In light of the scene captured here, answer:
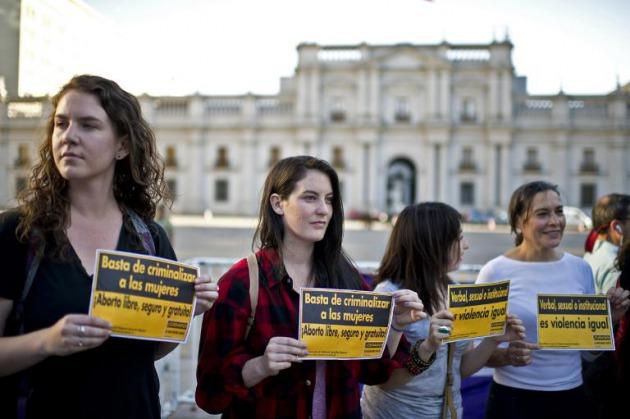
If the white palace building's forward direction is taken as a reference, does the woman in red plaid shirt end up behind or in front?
in front

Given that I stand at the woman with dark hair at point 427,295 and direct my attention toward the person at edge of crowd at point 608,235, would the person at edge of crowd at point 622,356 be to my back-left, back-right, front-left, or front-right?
front-right

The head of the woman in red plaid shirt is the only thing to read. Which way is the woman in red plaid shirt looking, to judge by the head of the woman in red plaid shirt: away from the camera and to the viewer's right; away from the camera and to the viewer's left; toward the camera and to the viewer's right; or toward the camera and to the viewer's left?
toward the camera and to the viewer's right

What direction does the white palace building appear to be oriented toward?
toward the camera

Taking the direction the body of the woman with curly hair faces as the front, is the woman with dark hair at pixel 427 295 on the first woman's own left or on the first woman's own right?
on the first woman's own left

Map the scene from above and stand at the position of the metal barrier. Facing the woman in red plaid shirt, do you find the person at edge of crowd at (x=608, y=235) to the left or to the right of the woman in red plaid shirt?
left

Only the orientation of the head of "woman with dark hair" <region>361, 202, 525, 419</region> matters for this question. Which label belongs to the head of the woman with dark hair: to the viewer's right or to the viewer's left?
to the viewer's right

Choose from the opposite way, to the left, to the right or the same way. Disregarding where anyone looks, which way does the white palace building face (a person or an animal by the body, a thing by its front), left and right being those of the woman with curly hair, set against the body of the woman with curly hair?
the same way

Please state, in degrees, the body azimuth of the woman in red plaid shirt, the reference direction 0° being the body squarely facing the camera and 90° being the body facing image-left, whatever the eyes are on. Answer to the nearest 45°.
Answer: approximately 315°

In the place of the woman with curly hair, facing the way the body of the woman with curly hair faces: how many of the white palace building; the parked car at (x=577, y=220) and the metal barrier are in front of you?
0

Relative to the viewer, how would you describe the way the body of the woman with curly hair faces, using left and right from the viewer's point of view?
facing the viewer

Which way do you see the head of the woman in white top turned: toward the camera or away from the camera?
toward the camera

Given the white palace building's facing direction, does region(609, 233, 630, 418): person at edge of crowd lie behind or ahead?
ahead
